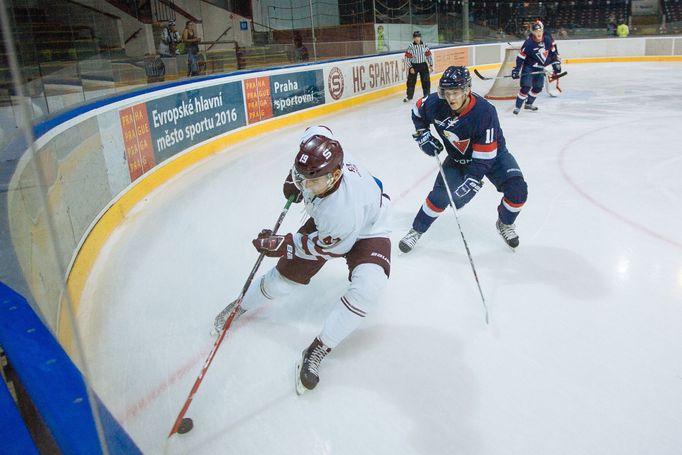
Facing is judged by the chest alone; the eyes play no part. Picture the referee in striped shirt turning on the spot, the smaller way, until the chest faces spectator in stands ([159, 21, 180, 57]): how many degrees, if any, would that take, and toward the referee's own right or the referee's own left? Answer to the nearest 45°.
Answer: approximately 45° to the referee's own right

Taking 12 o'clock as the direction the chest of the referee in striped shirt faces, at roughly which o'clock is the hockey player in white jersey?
The hockey player in white jersey is roughly at 12 o'clock from the referee in striped shirt.

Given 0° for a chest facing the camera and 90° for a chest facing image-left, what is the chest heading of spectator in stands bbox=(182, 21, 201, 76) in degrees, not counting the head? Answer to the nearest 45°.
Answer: approximately 315°

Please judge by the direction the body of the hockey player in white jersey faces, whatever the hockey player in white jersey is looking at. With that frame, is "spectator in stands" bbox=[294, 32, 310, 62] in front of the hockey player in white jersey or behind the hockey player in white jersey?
behind

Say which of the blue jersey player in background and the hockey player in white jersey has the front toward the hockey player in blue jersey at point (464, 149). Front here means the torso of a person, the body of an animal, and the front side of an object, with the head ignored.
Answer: the blue jersey player in background

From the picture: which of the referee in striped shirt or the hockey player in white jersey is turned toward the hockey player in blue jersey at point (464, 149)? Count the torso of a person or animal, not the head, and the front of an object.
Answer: the referee in striped shirt

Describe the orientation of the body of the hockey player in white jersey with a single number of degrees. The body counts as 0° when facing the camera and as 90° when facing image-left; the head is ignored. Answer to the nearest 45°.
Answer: approximately 45°

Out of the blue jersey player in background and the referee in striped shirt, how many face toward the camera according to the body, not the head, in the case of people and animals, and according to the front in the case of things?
2

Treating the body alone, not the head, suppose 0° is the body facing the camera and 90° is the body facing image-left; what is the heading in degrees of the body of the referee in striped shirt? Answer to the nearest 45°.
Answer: approximately 0°

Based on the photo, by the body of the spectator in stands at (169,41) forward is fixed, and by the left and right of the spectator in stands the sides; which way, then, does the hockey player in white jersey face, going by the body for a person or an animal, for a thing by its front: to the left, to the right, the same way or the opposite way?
to the right

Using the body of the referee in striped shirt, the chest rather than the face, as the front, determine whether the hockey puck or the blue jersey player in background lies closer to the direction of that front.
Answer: the hockey puck
